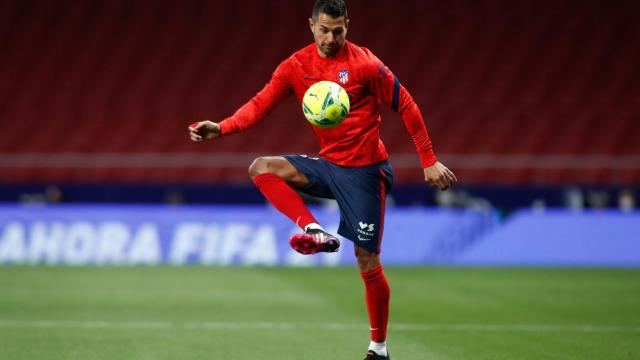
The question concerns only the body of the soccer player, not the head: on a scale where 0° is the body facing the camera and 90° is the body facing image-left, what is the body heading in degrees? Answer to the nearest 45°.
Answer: approximately 45°
